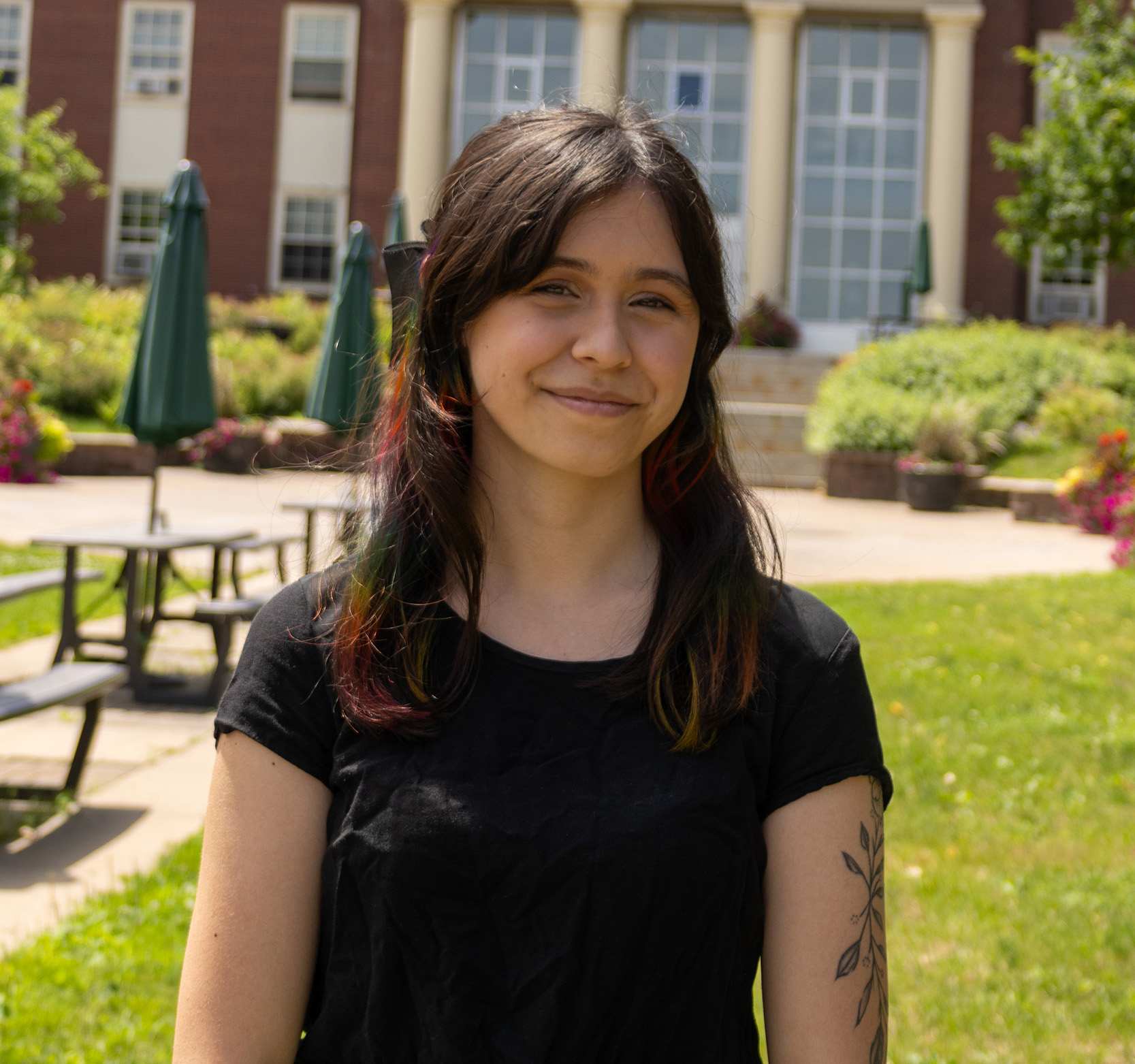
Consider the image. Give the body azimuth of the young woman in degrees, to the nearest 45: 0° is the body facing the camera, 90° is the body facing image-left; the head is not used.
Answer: approximately 0°

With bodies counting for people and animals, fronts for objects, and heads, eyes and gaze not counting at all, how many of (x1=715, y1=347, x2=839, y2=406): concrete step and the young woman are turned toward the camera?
2

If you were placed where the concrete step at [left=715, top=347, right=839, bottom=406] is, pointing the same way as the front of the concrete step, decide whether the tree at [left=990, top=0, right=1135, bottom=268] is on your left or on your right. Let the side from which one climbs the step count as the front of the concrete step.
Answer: on your left

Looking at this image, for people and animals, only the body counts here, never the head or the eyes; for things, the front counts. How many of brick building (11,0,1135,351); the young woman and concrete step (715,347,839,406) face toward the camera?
3

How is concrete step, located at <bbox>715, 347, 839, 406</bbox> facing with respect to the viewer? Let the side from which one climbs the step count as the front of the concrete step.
toward the camera

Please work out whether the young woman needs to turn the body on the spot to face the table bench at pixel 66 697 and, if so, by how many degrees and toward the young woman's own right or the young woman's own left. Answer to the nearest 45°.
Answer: approximately 135° to the young woman's own right

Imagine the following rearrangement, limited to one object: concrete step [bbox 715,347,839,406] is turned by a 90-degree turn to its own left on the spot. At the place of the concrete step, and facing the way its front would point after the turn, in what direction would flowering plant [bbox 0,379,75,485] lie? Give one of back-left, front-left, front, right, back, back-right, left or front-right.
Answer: back-right
